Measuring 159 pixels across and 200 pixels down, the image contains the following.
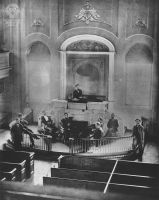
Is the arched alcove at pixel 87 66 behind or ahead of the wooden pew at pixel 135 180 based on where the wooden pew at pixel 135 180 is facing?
ahead

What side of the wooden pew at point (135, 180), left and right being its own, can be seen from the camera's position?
back

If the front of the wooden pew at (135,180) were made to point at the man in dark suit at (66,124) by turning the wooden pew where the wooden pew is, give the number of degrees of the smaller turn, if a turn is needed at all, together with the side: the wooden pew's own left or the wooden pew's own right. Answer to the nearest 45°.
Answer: approximately 45° to the wooden pew's own left

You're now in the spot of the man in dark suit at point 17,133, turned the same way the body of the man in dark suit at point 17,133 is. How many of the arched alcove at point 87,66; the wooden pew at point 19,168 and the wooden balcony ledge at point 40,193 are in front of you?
2

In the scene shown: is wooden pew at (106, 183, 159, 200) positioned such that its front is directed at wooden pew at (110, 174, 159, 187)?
yes

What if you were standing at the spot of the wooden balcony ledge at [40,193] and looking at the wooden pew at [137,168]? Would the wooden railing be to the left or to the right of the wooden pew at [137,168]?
left

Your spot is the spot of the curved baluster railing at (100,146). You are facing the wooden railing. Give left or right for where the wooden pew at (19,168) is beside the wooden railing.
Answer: left

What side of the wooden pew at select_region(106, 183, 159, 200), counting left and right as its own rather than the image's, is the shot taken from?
back

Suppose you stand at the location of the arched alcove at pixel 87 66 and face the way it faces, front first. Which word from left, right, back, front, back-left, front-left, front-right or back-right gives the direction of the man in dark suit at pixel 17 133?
front-right

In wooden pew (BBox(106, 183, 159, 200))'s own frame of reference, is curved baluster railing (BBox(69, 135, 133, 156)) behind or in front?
in front

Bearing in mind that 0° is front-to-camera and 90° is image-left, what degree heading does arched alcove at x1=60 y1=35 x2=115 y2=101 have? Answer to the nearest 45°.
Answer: approximately 0°

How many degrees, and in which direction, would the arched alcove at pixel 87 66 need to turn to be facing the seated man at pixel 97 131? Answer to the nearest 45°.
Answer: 0° — it already faces them
